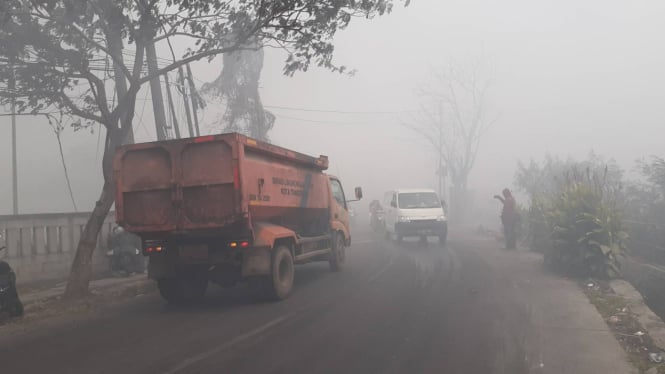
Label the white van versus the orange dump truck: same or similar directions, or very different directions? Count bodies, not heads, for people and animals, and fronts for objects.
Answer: very different directions

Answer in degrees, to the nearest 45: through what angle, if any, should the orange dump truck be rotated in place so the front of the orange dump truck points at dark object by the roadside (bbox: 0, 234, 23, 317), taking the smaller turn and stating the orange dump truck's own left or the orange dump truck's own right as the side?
approximately 135° to the orange dump truck's own left

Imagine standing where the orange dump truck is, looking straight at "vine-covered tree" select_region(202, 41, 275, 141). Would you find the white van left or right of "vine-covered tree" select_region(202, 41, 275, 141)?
right

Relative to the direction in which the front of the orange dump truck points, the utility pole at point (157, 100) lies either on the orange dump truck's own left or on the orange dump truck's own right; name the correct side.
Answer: on the orange dump truck's own left

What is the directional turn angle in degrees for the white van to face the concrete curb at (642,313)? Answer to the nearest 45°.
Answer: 0° — it already faces it

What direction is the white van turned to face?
toward the camera

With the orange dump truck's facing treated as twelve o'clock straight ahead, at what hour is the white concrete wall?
The white concrete wall is roughly at 9 o'clock from the orange dump truck.

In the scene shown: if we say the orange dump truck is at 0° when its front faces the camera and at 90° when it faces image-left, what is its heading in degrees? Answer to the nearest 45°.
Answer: approximately 225°

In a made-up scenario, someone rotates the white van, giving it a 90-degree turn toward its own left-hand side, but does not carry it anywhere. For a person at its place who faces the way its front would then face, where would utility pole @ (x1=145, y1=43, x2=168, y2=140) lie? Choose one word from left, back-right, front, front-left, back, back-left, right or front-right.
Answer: back-right

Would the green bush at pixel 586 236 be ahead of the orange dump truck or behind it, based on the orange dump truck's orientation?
ahead

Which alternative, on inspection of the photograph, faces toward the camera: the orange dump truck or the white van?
the white van

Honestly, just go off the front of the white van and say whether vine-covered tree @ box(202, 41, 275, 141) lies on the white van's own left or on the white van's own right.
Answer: on the white van's own right

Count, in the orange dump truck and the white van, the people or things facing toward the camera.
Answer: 1

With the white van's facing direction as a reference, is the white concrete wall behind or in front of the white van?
in front

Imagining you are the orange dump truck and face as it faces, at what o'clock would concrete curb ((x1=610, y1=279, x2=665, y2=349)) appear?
The concrete curb is roughly at 2 o'clock from the orange dump truck.

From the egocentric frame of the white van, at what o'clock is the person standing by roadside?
The person standing by roadside is roughly at 10 o'clock from the white van.

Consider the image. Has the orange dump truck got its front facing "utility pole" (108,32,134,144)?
no

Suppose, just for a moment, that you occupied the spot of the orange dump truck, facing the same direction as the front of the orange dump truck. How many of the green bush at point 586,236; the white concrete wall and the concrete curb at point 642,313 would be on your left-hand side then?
1
